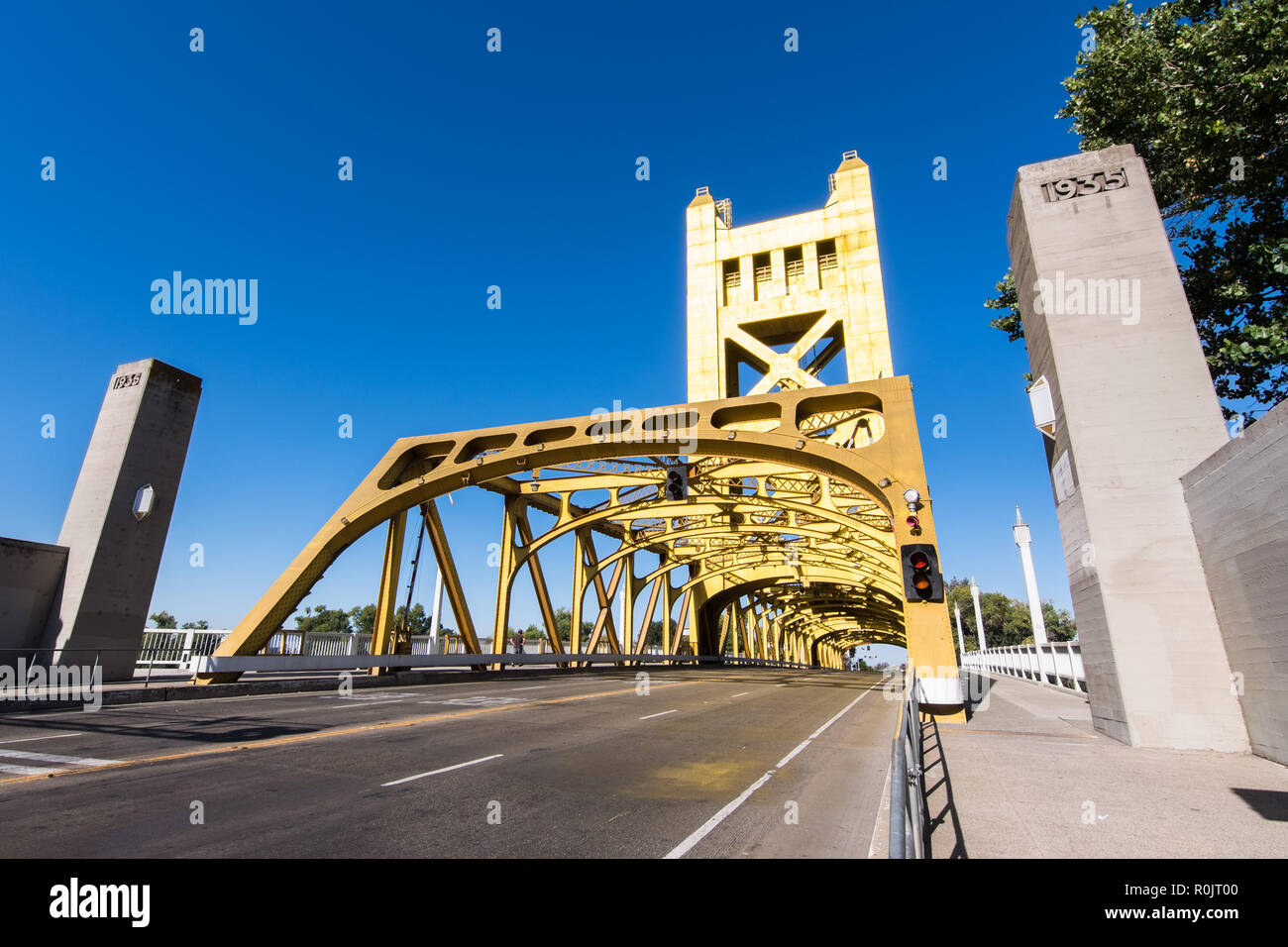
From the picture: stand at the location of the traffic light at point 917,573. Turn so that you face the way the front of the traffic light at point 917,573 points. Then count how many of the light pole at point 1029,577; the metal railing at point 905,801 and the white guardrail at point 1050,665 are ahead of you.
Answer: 1

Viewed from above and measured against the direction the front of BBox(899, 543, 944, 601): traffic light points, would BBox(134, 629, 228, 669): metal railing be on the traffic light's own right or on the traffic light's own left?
on the traffic light's own right

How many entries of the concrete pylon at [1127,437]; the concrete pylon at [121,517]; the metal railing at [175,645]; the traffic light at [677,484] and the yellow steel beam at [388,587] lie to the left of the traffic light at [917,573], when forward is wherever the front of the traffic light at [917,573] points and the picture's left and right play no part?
1

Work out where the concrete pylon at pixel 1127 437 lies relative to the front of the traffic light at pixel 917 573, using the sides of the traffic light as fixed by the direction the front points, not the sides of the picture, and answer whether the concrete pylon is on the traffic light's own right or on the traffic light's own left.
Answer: on the traffic light's own left

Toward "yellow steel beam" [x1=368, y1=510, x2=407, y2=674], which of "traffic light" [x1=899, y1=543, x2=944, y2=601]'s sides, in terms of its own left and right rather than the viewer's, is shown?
right

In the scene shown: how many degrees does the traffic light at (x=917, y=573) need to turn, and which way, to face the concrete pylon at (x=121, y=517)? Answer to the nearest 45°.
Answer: approximately 90° to its right

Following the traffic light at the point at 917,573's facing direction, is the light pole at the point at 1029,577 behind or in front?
behind

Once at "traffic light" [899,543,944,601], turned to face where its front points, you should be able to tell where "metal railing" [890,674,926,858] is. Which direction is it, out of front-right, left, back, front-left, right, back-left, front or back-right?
front

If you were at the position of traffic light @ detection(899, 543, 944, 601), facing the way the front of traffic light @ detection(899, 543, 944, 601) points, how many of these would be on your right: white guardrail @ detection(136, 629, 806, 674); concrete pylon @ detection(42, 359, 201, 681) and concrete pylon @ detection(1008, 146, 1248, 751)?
2

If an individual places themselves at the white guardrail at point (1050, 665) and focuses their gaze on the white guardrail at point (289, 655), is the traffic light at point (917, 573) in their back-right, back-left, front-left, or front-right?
front-left

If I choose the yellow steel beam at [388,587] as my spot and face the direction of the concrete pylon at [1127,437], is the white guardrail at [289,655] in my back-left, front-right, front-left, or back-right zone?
back-right

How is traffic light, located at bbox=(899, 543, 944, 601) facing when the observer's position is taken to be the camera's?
facing the viewer

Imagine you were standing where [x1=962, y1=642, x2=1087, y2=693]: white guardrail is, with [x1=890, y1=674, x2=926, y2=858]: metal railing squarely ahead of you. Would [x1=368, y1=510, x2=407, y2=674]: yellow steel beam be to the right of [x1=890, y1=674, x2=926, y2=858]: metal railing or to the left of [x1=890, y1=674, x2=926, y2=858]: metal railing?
right
